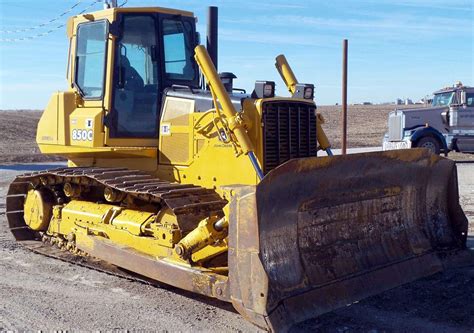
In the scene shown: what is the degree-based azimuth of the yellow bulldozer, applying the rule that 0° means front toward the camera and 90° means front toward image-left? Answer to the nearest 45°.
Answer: approximately 315°

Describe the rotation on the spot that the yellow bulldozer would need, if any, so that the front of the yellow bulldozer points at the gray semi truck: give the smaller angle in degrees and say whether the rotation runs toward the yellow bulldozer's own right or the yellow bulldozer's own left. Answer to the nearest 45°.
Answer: approximately 90° to the yellow bulldozer's own left
